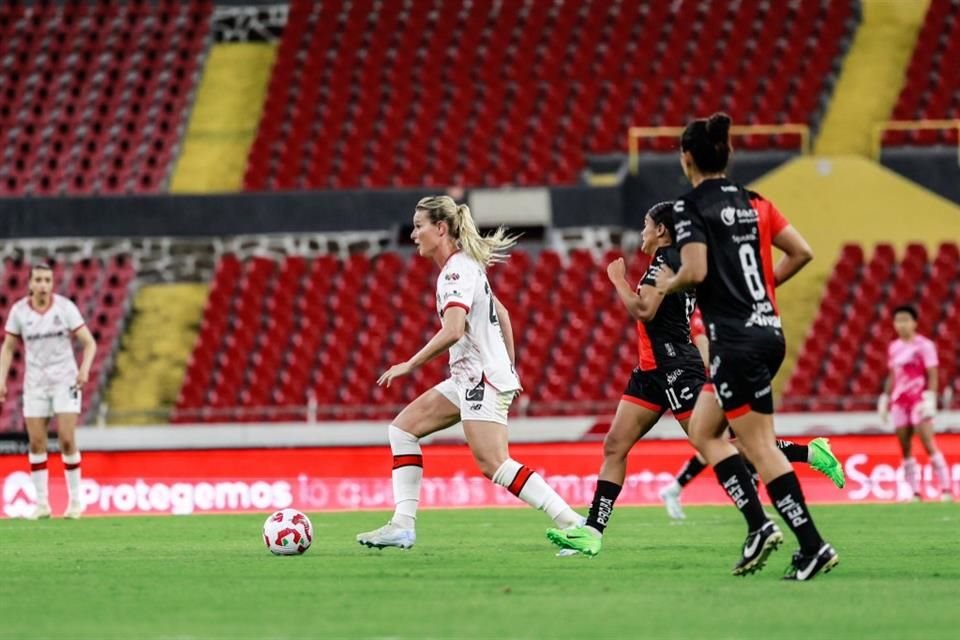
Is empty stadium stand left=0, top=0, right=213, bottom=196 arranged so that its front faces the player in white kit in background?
yes

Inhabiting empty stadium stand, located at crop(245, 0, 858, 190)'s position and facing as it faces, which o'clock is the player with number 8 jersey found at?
The player with number 8 jersey is roughly at 12 o'clock from the empty stadium stand.

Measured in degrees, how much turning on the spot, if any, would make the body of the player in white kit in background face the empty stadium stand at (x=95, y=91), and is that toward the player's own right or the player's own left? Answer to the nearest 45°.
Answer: approximately 180°

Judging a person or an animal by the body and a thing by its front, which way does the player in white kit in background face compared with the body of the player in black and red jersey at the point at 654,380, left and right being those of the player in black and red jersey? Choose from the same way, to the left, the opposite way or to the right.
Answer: to the left

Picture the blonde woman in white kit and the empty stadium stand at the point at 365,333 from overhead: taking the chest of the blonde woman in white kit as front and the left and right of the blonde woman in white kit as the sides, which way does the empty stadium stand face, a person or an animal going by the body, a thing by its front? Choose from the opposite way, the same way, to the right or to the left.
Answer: to the left

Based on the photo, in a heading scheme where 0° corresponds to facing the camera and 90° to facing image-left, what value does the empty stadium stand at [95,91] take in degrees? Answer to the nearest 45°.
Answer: approximately 0°

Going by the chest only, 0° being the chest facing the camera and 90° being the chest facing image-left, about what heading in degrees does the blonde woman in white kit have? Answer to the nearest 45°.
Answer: approximately 90°

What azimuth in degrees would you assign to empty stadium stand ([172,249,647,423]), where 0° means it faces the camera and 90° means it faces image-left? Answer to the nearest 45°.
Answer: approximately 0°

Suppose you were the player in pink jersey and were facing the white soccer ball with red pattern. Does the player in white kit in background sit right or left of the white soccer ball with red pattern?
right

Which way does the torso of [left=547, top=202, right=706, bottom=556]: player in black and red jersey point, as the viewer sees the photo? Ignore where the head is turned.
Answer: to the viewer's left

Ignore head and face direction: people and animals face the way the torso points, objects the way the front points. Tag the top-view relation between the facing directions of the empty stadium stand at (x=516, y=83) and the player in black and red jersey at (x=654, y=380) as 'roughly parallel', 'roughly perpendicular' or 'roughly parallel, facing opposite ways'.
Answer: roughly perpendicular
